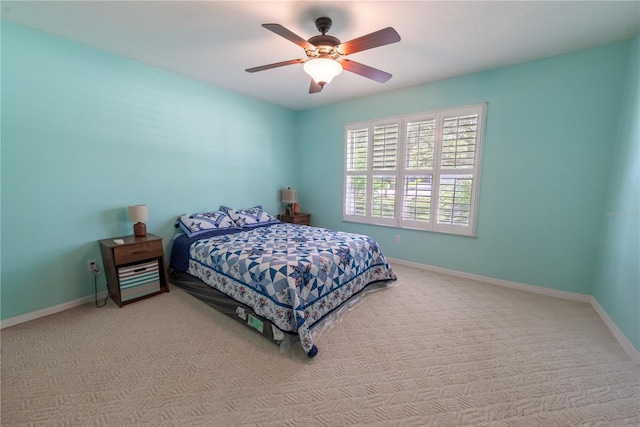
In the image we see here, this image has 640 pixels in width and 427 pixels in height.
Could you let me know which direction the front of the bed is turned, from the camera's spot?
facing the viewer and to the right of the viewer

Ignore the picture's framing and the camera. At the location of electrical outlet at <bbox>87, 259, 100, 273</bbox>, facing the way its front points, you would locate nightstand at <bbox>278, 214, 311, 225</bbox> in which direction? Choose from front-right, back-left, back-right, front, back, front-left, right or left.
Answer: left

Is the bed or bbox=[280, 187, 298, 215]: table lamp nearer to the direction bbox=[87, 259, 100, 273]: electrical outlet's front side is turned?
the bed

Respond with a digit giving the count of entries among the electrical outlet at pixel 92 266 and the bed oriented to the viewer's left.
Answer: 0

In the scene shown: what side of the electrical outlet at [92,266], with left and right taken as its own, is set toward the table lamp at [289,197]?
left

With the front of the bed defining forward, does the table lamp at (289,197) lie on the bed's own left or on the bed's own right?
on the bed's own left

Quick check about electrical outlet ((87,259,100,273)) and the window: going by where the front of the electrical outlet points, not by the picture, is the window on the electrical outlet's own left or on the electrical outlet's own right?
on the electrical outlet's own left

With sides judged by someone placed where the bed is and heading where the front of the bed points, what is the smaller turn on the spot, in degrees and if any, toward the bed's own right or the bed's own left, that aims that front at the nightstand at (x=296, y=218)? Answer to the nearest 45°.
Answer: approximately 135° to the bed's own left
